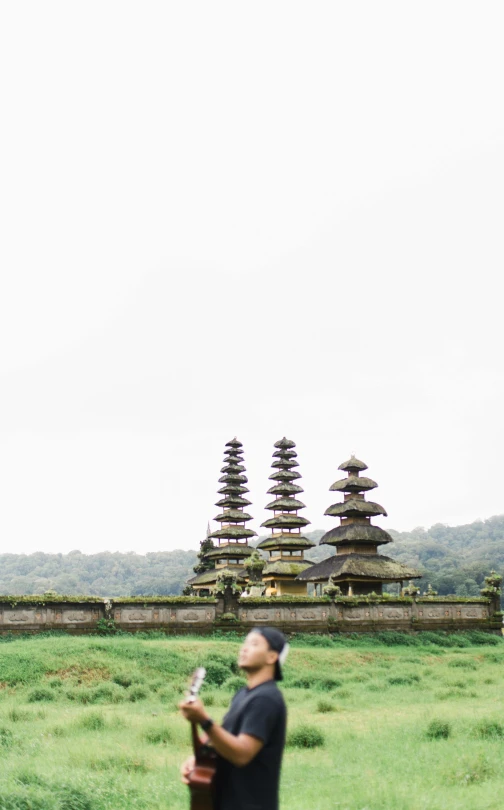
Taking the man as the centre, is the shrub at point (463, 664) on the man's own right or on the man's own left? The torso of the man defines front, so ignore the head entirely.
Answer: on the man's own right

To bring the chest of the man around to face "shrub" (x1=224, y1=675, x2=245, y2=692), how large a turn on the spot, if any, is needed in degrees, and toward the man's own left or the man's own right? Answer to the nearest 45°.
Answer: approximately 90° to the man's own right

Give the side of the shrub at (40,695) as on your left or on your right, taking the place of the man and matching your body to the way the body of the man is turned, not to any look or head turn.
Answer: on your right

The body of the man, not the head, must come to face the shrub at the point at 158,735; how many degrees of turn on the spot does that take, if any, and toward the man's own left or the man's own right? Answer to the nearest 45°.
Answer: approximately 90° to the man's own right

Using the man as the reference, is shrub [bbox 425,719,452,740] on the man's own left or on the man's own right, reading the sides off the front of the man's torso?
on the man's own right

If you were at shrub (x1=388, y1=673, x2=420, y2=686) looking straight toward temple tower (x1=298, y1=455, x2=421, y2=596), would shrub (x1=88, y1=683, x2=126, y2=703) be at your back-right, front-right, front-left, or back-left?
back-left

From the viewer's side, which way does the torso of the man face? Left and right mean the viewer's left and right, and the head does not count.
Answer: facing to the left of the viewer

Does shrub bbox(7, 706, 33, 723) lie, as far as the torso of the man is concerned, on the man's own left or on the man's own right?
on the man's own right

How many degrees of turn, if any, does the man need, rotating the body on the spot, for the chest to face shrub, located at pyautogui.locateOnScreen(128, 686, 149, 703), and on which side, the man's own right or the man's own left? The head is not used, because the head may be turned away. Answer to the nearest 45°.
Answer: approximately 90° to the man's own right

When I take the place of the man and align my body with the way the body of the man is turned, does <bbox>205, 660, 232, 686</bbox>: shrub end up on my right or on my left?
on my right
